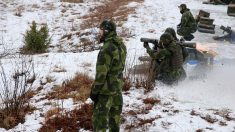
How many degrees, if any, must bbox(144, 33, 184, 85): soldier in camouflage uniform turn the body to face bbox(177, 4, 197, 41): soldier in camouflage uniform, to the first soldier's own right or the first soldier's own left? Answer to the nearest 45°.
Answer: approximately 45° to the first soldier's own right

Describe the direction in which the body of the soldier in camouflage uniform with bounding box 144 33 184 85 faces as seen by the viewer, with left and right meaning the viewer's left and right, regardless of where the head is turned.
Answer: facing away from the viewer and to the left of the viewer

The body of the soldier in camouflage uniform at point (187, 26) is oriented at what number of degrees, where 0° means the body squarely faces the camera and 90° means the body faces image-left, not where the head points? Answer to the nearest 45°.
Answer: approximately 90°

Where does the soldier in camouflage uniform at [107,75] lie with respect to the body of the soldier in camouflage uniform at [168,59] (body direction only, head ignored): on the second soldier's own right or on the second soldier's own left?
on the second soldier's own left

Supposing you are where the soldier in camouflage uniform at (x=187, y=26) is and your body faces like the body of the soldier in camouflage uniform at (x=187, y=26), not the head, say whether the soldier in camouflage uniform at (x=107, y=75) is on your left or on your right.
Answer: on your left

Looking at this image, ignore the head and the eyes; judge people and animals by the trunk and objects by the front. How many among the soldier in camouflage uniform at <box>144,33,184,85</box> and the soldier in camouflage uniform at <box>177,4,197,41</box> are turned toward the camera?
0

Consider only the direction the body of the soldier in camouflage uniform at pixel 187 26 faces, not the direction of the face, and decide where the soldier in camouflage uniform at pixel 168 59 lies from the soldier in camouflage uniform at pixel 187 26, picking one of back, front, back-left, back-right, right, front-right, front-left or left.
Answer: left
